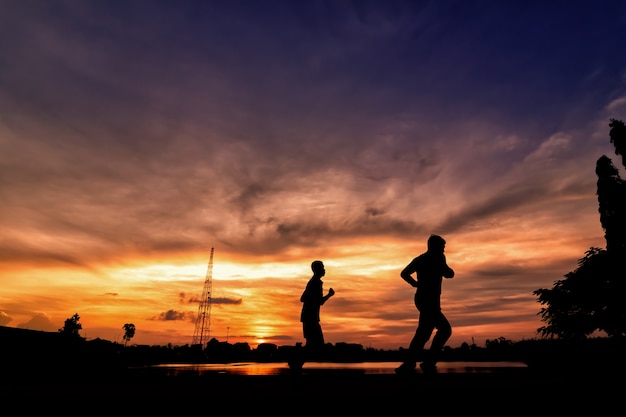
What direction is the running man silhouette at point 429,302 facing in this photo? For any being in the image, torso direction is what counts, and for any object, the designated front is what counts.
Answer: to the viewer's right

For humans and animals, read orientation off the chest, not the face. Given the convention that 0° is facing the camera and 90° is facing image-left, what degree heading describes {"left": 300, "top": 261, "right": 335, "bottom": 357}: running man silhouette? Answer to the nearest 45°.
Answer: approximately 270°

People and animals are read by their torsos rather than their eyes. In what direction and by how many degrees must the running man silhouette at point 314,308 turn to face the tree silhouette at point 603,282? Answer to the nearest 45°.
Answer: approximately 45° to its left

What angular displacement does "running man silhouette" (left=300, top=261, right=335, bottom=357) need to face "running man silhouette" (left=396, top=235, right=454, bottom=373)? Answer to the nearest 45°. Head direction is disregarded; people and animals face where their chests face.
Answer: approximately 45° to its right

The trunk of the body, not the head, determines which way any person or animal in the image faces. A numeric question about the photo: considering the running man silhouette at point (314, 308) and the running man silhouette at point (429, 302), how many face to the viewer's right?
2

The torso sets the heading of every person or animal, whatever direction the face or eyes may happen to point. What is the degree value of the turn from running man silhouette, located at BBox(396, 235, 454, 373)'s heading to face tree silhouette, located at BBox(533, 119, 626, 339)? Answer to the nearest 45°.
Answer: approximately 45° to its left
